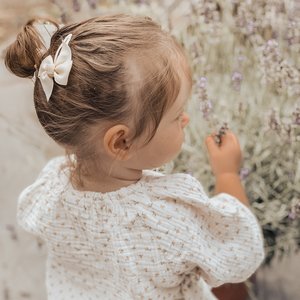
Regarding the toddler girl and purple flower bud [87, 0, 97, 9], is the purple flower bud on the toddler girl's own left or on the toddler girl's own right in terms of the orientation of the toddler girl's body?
on the toddler girl's own left

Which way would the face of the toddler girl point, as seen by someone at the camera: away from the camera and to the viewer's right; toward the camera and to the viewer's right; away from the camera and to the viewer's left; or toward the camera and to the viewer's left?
away from the camera and to the viewer's right

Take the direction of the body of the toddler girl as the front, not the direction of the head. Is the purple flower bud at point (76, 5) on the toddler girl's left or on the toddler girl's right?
on the toddler girl's left

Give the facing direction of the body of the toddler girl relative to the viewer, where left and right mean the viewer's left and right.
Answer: facing away from the viewer and to the right of the viewer
